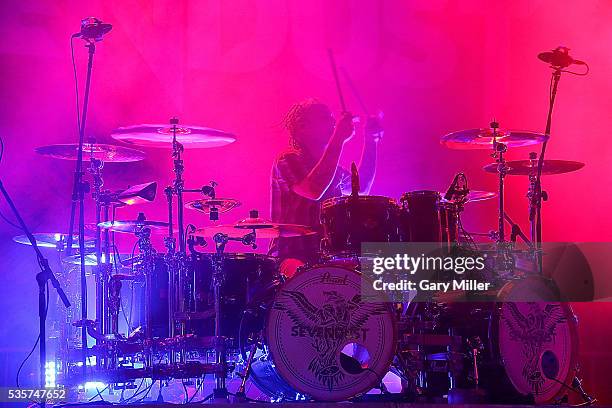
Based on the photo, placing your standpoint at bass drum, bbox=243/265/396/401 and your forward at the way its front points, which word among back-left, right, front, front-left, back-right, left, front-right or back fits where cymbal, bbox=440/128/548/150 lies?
back-left

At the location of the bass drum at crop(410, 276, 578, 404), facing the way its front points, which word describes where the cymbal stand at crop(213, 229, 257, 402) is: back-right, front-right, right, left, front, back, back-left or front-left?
back-right

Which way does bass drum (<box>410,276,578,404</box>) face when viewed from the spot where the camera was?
facing the viewer and to the right of the viewer

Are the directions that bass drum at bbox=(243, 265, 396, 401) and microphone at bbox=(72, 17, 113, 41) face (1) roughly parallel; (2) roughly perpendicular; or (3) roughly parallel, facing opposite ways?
roughly perpendicular

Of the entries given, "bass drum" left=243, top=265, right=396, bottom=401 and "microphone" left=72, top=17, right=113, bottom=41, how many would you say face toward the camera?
1

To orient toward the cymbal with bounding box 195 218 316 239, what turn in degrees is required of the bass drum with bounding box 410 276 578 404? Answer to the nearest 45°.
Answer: approximately 135° to its right

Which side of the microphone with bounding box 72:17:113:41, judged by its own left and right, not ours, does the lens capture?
right
